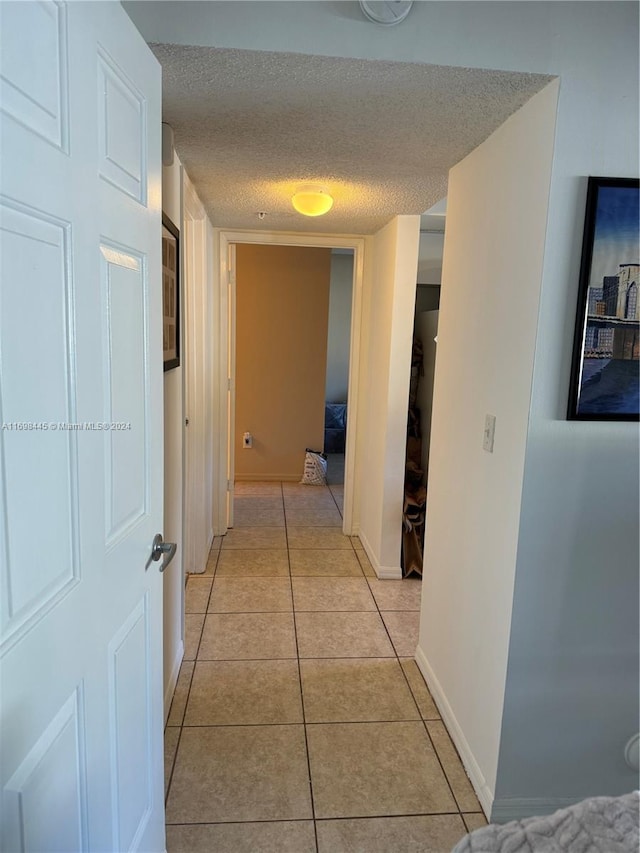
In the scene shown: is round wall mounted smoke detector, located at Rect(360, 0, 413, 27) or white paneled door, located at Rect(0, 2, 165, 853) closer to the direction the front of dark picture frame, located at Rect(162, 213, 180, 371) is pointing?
the round wall mounted smoke detector

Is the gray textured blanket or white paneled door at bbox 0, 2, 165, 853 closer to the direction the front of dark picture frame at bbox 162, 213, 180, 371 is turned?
the gray textured blanket

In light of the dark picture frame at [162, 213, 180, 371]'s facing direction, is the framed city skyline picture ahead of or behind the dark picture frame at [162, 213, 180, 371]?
ahead

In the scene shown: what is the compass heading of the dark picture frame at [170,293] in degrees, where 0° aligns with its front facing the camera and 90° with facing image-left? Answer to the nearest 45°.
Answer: approximately 270°

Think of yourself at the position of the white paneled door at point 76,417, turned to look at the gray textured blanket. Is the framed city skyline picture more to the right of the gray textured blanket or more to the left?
left
